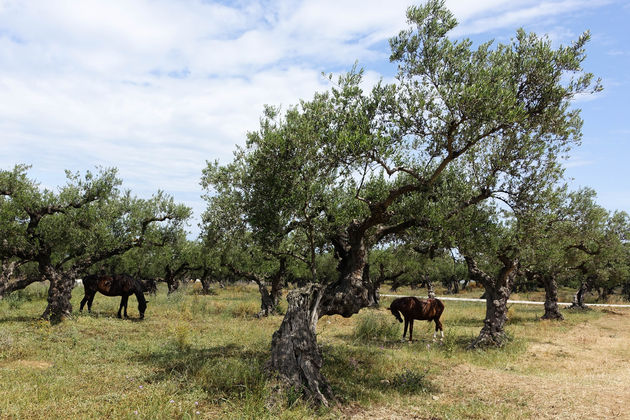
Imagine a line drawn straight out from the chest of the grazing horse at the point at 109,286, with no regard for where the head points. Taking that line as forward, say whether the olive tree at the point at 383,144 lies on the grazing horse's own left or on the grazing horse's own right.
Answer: on the grazing horse's own right

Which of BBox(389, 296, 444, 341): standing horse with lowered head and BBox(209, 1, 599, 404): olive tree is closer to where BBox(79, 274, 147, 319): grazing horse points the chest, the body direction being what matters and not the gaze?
the standing horse with lowered head

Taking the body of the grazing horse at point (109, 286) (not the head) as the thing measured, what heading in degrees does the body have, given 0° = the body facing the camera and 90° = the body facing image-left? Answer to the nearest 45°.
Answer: approximately 270°

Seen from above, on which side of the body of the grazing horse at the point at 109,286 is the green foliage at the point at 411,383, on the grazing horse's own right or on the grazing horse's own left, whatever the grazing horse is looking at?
on the grazing horse's own right

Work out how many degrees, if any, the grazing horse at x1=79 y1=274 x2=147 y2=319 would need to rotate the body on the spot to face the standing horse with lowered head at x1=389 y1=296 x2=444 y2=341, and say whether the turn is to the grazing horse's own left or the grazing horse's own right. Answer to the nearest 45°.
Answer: approximately 45° to the grazing horse's own right

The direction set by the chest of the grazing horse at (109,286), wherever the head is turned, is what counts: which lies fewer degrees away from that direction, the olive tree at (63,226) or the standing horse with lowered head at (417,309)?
the standing horse with lowered head

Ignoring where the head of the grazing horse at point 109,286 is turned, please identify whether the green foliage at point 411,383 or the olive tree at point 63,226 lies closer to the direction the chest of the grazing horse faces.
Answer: the green foliage

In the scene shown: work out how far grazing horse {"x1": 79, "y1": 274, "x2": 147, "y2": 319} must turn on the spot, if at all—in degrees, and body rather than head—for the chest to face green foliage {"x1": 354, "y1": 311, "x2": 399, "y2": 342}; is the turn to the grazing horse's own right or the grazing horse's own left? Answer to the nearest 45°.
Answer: approximately 45° to the grazing horse's own right
